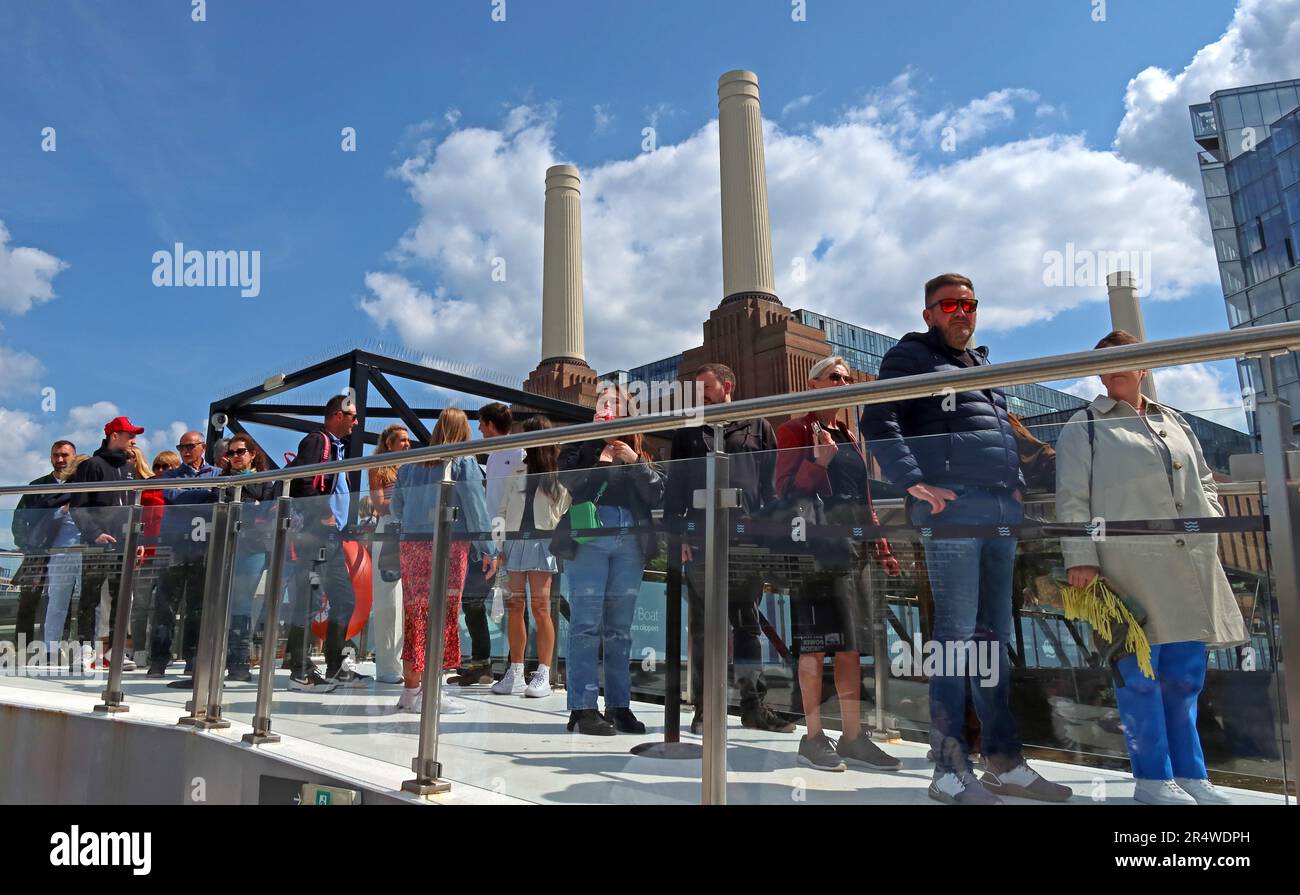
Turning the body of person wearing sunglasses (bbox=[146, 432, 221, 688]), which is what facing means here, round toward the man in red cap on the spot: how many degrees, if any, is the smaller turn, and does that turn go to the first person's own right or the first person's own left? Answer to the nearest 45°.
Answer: approximately 135° to the first person's own right

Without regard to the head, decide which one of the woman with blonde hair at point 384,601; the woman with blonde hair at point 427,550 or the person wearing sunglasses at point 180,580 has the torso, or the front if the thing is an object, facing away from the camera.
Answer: the woman with blonde hair at point 427,550

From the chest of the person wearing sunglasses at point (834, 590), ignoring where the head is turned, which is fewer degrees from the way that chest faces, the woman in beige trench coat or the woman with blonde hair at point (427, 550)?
the woman in beige trench coat

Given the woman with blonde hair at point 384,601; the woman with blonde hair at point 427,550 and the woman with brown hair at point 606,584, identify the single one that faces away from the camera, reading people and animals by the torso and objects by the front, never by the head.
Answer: the woman with blonde hair at point 427,550

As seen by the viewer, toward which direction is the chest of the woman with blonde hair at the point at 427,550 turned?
away from the camera

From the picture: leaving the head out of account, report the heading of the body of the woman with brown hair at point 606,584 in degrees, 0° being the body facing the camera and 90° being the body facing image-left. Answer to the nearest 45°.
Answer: approximately 0°

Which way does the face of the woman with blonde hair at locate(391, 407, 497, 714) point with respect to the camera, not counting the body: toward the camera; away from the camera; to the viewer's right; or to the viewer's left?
away from the camera

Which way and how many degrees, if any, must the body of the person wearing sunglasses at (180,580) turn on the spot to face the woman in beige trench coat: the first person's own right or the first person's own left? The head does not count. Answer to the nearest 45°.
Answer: approximately 45° to the first person's own left
